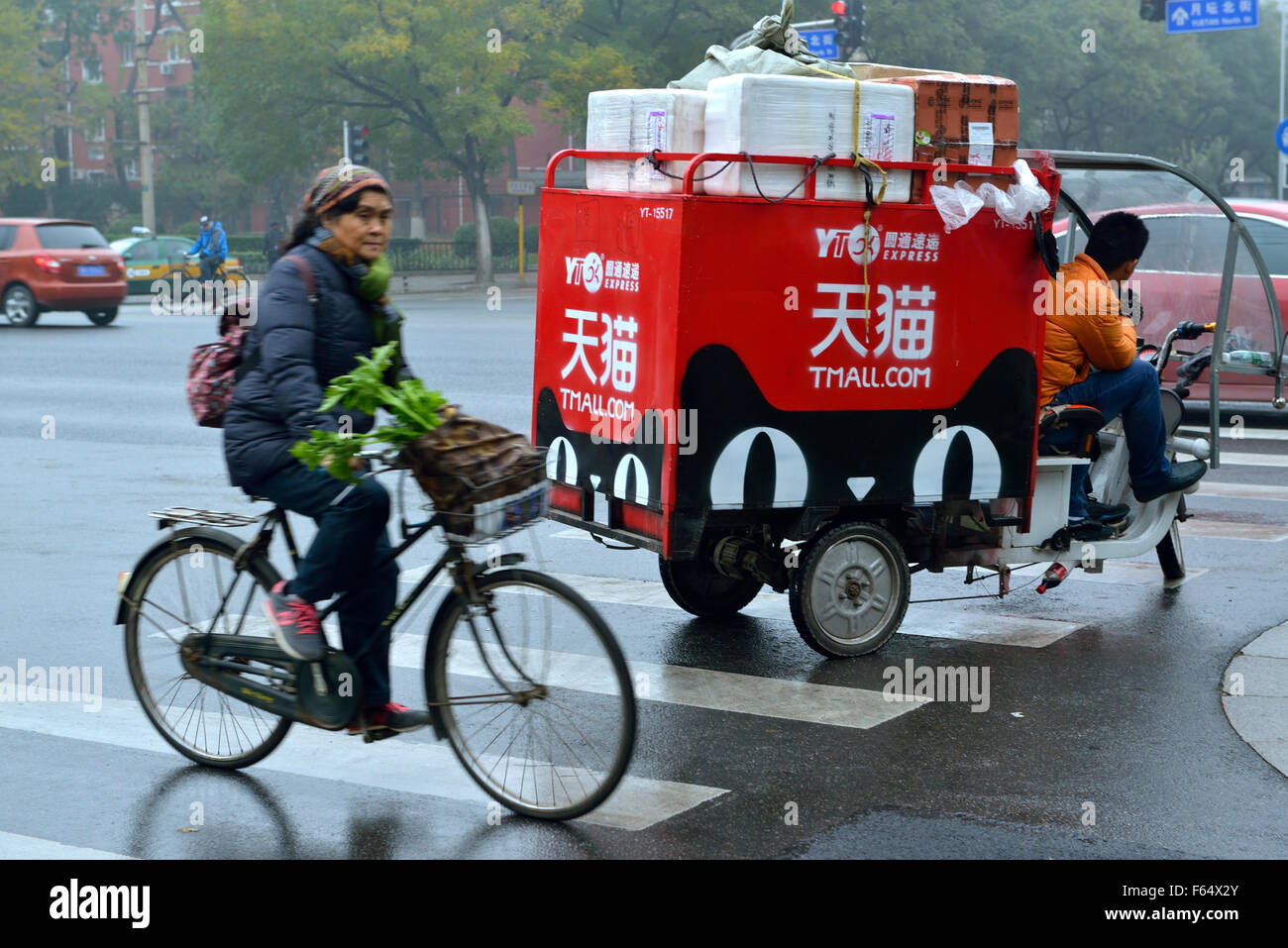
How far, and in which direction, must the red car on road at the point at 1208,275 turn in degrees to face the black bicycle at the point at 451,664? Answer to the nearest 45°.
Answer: approximately 90° to its left

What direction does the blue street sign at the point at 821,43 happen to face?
toward the camera

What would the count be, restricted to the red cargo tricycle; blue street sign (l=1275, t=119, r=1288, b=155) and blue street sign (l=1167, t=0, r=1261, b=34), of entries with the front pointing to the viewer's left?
0

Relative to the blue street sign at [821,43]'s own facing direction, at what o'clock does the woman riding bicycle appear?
The woman riding bicycle is roughly at 12 o'clock from the blue street sign.

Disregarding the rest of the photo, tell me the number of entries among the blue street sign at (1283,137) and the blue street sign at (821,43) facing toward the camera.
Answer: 2

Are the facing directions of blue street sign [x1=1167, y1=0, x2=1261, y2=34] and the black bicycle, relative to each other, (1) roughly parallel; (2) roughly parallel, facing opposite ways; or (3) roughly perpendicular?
roughly perpendicular

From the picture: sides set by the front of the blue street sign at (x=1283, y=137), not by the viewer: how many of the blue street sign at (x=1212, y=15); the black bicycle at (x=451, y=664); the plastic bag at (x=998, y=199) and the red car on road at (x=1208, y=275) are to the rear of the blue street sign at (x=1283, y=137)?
1

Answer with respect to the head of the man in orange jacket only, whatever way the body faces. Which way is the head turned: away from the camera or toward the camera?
away from the camera

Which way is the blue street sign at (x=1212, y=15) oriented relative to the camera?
toward the camera

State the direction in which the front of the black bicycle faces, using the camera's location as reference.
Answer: facing the viewer and to the right of the viewer
